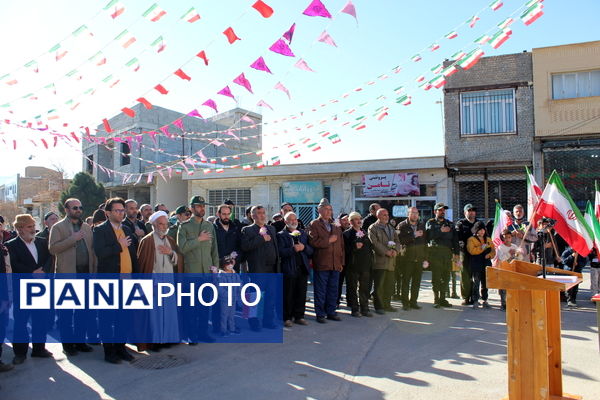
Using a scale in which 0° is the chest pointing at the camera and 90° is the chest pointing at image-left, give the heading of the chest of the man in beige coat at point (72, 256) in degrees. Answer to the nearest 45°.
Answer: approximately 315°

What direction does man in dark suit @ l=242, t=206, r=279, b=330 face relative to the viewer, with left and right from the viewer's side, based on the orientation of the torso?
facing the viewer and to the right of the viewer

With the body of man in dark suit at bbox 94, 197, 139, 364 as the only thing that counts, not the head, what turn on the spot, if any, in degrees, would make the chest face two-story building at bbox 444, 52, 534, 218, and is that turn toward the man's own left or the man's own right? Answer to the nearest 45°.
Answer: approximately 90° to the man's own left

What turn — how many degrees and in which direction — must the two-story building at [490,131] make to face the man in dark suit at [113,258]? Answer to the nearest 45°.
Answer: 0° — it already faces them

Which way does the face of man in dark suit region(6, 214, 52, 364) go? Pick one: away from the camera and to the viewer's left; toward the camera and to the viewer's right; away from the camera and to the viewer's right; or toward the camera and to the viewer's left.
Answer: toward the camera and to the viewer's right
